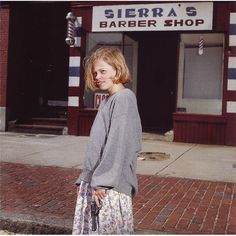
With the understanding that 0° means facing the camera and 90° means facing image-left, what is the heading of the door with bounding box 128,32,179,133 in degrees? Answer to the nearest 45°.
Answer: approximately 0°

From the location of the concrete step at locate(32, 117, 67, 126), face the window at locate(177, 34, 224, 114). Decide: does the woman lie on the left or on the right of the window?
right

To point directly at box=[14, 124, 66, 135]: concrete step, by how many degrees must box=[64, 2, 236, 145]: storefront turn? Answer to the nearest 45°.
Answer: approximately 90° to its right

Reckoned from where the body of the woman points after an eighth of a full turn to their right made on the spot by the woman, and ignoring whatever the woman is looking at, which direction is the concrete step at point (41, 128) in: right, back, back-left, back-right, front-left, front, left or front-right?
front-right

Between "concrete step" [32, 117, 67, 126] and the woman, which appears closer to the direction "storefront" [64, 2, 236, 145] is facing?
the woman

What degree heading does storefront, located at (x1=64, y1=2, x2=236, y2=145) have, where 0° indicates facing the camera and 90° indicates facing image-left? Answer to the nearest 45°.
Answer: approximately 0°

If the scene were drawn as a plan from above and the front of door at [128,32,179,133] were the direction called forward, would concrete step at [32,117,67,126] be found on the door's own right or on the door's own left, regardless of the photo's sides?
on the door's own right

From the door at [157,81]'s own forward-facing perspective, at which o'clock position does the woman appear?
The woman is roughly at 12 o'clock from the door.
